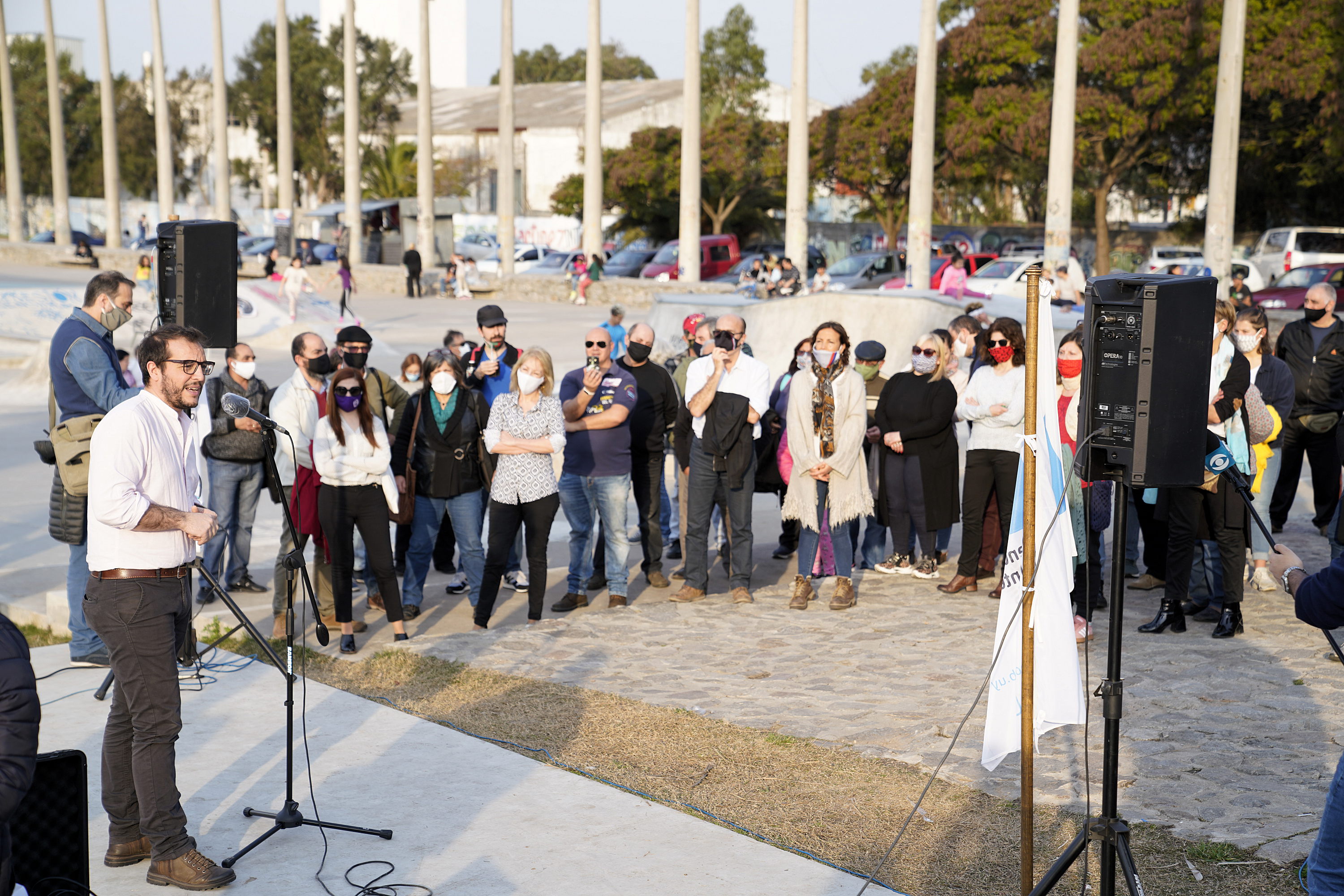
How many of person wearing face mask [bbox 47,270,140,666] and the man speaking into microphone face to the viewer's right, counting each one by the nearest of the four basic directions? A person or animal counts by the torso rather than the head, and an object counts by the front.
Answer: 2

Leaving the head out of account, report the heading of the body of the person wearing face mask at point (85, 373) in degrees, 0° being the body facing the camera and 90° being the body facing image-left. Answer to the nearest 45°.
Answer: approximately 270°

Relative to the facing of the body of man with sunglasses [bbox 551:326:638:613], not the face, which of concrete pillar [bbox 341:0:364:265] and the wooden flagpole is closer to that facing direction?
the wooden flagpole

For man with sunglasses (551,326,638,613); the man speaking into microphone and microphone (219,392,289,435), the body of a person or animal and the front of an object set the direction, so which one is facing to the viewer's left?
the microphone

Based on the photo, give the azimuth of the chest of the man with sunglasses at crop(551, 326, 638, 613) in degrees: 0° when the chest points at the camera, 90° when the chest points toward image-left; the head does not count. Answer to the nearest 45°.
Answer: approximately 0°

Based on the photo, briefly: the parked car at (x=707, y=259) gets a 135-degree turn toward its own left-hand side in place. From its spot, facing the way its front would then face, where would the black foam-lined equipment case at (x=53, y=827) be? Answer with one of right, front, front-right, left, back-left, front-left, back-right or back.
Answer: right

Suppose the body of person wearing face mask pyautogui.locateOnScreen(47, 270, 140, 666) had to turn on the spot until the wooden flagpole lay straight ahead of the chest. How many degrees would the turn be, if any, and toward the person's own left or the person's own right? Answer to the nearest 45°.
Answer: approximately 45° to the person's own right

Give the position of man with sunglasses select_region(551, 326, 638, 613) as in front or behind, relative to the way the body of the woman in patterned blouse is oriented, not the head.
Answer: behind

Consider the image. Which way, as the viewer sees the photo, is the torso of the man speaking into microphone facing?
to the viewer's right

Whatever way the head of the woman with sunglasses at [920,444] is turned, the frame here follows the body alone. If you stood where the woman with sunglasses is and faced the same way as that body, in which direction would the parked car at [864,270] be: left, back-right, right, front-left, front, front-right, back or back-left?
back-right

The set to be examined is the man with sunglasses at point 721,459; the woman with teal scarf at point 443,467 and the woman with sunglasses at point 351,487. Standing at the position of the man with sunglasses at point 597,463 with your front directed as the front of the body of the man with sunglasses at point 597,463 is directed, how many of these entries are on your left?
1

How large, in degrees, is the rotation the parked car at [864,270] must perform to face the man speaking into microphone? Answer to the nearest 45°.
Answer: approximately 45° to its left

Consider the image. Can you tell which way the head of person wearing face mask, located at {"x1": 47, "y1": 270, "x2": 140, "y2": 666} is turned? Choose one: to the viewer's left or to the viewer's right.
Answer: to the viewer's right
